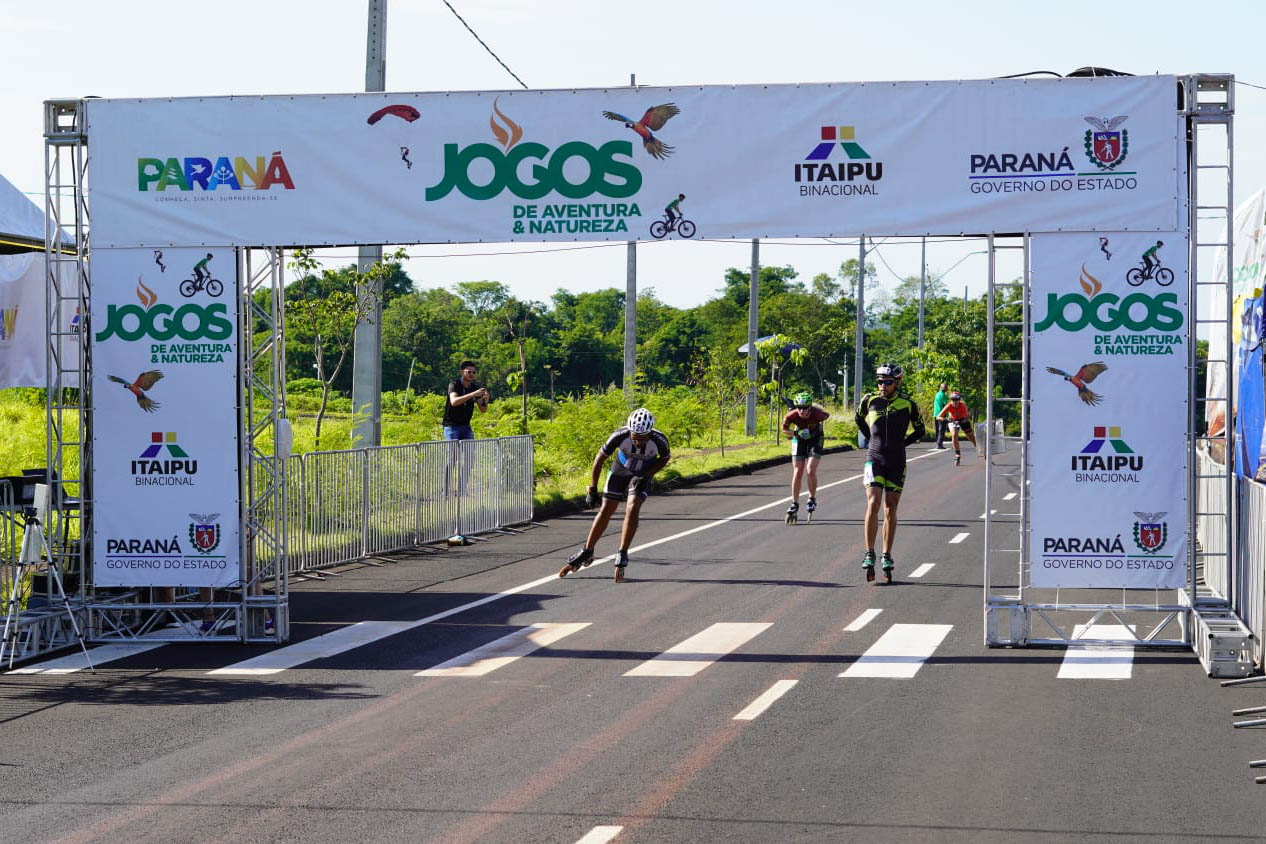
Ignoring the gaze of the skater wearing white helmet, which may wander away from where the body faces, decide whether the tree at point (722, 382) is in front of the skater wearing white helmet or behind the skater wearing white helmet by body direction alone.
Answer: behind

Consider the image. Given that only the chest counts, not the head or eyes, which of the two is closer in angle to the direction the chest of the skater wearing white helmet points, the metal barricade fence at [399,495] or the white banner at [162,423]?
the white banner

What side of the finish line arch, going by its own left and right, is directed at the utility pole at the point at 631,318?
back

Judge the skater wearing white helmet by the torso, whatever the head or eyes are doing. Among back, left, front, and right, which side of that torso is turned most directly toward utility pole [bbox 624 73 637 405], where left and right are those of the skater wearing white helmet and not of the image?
back

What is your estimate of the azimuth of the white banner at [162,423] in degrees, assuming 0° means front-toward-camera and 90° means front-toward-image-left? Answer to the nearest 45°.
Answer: approximately 0°

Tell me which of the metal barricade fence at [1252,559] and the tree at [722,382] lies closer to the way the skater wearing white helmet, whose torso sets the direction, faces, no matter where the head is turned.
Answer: the metal barricade fence

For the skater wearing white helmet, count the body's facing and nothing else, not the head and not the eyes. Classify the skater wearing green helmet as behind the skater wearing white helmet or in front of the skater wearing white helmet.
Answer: behind

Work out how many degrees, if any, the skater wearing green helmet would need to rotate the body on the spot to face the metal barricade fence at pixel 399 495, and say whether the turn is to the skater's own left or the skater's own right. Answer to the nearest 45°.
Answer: approximately 45° to the skater's own right

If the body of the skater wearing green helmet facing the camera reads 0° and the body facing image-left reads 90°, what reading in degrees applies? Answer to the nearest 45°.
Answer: approximately 0°

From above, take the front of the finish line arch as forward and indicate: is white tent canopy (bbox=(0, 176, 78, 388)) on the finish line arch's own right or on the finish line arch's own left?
on the finish line arch's own right
